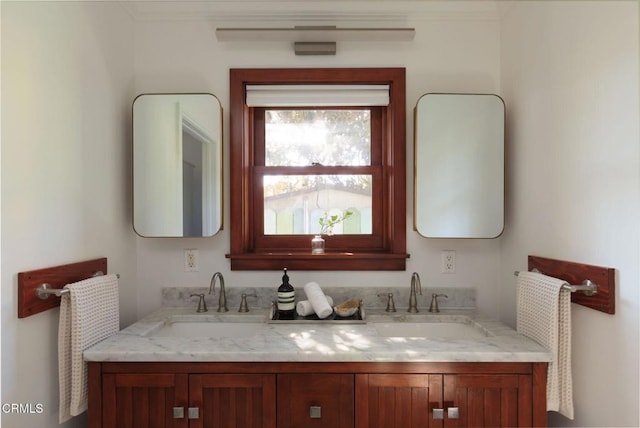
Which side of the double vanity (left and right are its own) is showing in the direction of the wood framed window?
back

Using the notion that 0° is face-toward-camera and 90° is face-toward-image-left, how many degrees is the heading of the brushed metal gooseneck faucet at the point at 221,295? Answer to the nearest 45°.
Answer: approximately 45°

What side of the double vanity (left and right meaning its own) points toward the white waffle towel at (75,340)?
right

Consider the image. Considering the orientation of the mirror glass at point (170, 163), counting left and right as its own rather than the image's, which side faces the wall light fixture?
left

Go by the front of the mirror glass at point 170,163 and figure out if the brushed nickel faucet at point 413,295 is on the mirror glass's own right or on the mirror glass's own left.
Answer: on the mirror glass's own left
